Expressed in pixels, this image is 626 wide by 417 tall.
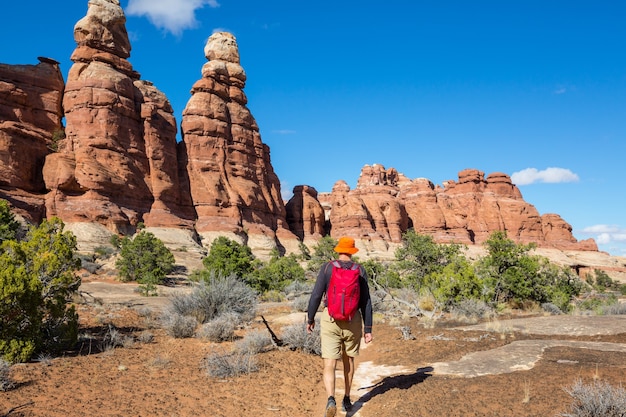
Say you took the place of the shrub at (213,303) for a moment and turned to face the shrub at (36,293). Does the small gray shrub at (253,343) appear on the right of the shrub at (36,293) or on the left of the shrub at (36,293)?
left

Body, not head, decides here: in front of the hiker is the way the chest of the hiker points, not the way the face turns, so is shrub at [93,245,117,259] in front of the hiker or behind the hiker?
in front

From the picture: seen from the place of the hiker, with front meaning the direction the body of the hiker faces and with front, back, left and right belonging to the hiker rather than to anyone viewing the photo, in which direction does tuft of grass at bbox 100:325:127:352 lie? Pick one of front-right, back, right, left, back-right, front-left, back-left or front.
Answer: front-left

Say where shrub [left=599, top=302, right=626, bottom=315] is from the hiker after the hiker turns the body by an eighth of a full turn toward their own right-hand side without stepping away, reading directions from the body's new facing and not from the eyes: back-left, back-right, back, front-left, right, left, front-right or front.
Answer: front

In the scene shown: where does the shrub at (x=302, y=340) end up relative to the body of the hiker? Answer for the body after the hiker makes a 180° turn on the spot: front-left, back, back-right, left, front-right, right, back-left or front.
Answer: back

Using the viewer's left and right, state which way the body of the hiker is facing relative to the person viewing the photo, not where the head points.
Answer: facing away from the viewer

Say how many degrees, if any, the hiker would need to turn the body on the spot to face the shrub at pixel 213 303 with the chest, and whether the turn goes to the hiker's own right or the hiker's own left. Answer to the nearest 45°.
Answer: approximately 45° to the hiker's own left

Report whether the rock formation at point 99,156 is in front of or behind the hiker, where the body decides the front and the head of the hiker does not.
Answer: in front

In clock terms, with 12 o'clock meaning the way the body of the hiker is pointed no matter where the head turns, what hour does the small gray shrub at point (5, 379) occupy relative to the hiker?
The small gray shrub is roughly at 9 o'clock from the hiker.

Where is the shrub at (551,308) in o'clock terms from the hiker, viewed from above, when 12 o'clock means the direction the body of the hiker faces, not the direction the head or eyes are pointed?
The shrub is roughly at 1 o'clock from the hiker.

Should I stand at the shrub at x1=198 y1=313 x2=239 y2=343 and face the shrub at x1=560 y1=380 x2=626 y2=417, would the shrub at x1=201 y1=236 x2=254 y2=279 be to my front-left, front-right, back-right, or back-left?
back-left

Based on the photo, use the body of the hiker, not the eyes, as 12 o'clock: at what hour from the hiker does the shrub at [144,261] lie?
The shrub is roughly at 11 o'clock from the hiker.

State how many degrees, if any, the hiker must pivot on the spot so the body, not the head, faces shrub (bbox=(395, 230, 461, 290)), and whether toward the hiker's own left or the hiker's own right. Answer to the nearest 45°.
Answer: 0° — they already face it
